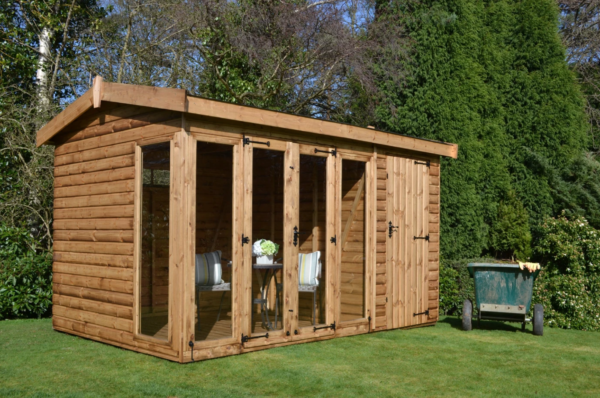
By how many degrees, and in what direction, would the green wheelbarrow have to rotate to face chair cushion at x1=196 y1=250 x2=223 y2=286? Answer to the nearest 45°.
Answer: approximately 45° to its right

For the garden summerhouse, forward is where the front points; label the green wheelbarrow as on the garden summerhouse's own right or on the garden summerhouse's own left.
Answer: on the garden summerhouse's own left

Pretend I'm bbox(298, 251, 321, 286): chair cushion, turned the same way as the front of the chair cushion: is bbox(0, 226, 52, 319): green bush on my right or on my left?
on my right

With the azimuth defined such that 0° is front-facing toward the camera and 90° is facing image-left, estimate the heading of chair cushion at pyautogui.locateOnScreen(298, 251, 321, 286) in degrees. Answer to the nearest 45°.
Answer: approximately 45°

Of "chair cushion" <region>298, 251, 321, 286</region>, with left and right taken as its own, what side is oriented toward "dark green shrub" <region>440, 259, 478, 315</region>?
back

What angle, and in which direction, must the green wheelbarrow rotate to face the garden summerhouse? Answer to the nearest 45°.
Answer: approximately 45° to its right
